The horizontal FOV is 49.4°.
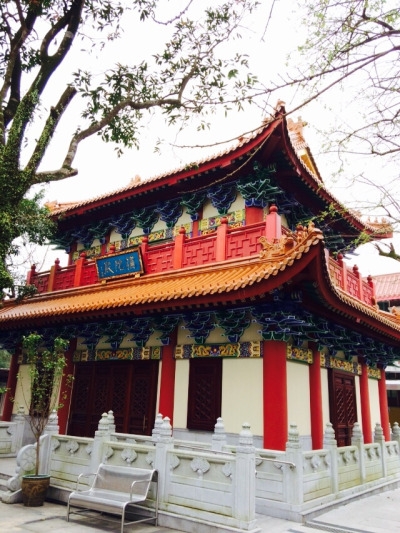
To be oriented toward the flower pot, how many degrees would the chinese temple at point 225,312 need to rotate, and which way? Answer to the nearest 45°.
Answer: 0° — it already faces it

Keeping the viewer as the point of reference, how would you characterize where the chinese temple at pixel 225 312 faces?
facing the viewer and to the left of the viewer
